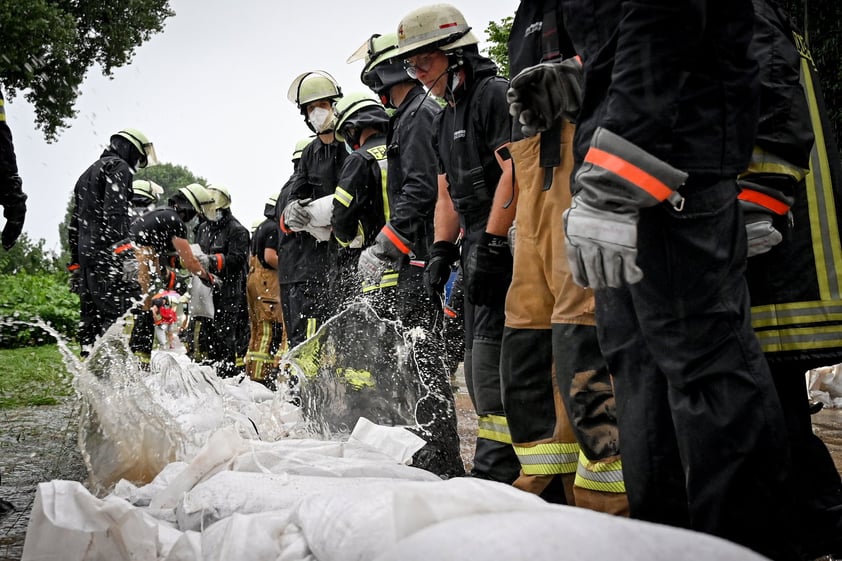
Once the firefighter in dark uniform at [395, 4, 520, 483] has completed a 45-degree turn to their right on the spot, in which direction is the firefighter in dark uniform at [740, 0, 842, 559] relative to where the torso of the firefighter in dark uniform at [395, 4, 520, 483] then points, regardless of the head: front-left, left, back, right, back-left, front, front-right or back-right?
back-left

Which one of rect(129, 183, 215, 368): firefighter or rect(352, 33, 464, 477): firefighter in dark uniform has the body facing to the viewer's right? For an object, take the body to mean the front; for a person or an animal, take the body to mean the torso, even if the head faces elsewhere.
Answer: the firefighter

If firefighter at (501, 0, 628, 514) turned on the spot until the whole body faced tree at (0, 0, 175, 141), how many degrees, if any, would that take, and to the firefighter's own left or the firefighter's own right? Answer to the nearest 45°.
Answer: approximately 90° to the firefighter's own right

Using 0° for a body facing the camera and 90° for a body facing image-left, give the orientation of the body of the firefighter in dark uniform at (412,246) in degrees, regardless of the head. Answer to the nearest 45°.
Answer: approximately 90°

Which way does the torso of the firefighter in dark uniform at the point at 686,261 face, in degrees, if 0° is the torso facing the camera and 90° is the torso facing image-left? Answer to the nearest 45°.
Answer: approximately 90°

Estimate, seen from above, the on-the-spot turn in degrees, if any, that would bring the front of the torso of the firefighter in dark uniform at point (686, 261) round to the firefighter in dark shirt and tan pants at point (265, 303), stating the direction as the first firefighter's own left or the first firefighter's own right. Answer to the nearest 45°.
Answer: approximately 45° to the first firefighter's own right
